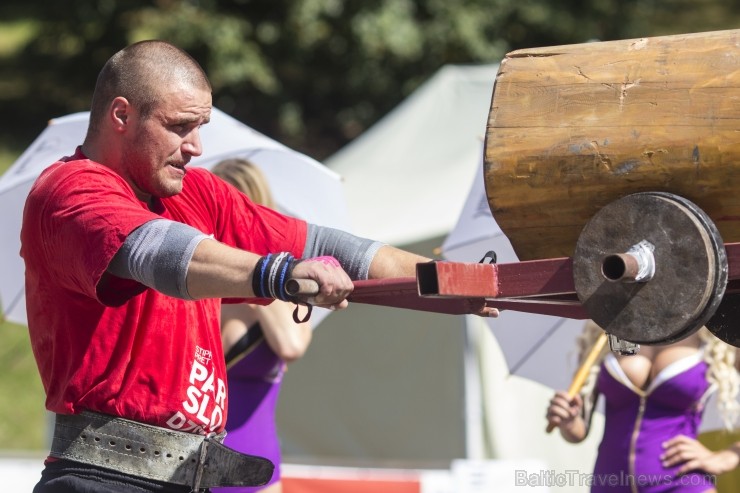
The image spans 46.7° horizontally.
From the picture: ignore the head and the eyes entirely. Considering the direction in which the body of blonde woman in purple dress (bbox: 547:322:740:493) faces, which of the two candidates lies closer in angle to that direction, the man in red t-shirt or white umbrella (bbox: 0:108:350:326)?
the man in red t-shirt

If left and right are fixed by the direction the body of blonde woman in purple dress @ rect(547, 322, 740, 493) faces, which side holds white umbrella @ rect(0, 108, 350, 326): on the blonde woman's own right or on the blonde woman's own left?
on the blonde woman's own right

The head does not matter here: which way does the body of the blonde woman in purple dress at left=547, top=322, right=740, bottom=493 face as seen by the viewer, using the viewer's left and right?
facing the viewer

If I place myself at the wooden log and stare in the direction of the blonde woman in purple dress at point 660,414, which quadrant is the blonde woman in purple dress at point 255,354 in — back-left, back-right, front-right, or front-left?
front-left

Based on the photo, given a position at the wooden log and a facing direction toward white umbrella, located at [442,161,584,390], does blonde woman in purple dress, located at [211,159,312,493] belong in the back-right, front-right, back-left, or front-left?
front-left

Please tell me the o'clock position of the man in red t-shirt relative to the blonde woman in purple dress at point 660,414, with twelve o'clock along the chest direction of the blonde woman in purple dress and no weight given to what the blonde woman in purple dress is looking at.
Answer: The man in red t-shirt is roughly at 1 o'clock from the blonde woman in purple dress.

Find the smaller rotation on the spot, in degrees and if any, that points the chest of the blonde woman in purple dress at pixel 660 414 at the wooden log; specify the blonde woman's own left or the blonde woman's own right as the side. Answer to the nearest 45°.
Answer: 0° — they already face it

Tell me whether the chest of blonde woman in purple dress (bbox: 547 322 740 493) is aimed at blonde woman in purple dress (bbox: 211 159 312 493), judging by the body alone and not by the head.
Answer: no
